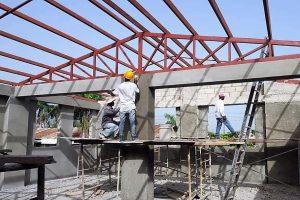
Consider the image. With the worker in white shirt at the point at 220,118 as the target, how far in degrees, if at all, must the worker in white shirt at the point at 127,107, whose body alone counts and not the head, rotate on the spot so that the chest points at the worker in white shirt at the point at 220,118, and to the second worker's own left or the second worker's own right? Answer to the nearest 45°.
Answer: approximately 45° to the second worker's own right

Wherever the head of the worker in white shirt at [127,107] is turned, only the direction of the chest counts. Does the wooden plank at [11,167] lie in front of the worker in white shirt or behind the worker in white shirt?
behind

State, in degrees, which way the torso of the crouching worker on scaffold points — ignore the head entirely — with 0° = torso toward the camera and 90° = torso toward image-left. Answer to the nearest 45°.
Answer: approximately 270°

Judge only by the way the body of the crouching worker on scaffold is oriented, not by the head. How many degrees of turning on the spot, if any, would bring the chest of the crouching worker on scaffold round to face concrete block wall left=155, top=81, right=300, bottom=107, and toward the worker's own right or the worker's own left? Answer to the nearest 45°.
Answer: approximately 45° to the worker's own left

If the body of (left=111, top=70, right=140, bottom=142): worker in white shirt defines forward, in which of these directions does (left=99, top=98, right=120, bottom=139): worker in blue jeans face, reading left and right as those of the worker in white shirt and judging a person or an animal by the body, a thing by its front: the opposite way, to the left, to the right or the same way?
to the right

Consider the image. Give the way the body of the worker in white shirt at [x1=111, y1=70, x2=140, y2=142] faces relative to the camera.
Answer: away from the camera

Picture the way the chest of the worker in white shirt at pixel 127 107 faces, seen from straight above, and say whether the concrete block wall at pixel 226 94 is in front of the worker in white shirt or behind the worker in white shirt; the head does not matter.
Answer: in front

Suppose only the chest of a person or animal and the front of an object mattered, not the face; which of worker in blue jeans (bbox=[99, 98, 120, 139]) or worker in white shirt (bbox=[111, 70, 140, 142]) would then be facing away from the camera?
the worker in white shirt
